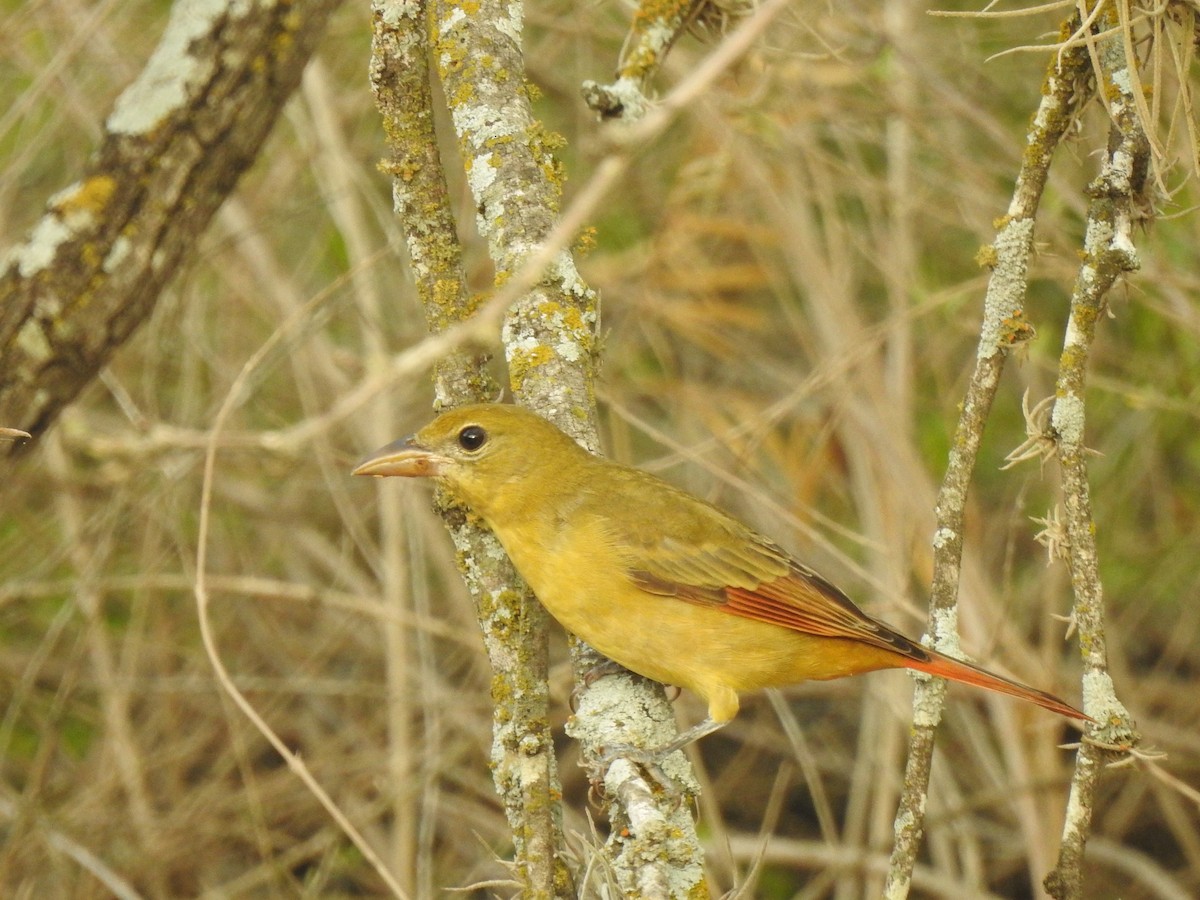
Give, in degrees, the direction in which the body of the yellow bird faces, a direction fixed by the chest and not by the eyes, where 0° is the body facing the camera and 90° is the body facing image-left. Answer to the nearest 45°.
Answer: approximately 90°

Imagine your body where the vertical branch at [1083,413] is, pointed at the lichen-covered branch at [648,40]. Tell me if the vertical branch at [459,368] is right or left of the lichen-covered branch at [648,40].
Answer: left

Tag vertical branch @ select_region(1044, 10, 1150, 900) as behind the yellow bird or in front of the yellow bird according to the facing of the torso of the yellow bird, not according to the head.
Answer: behind

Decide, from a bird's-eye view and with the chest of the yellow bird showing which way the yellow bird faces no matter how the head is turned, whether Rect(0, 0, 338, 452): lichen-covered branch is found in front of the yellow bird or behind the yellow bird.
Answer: in front
